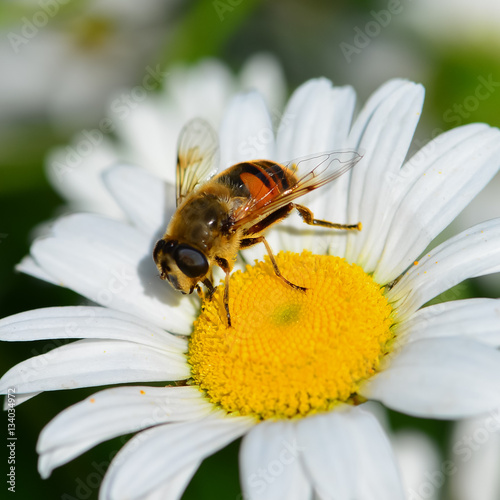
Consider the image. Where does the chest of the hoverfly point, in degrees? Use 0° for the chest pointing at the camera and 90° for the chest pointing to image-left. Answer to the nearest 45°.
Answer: approximately 45°

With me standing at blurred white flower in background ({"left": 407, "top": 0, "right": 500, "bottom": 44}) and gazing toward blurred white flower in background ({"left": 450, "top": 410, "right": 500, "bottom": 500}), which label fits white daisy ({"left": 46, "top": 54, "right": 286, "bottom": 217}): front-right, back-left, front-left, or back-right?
front-right

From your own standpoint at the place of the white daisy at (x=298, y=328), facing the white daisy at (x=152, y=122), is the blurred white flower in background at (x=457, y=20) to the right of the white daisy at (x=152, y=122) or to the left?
right

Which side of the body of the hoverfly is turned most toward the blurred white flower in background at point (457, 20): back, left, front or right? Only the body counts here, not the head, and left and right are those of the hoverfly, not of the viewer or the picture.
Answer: back

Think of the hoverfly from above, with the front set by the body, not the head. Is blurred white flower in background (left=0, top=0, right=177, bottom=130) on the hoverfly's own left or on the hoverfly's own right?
on the hoverfly's own right
